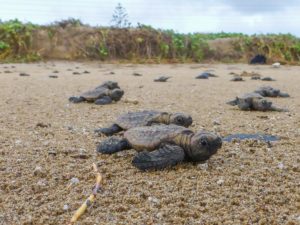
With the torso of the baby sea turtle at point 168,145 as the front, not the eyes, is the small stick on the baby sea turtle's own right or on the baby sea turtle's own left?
on the baby sea turtle's own right

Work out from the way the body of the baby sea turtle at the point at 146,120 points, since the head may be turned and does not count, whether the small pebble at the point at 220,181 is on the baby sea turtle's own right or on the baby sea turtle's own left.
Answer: on the baby sea turtle's own right

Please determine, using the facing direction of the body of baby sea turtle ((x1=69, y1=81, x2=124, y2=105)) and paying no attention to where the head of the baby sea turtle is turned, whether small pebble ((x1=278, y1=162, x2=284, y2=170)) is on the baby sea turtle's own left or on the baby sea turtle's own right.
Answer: on the baby sea turtle's own right

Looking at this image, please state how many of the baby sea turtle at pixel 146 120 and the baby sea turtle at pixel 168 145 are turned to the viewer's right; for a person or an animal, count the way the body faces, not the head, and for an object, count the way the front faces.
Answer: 2

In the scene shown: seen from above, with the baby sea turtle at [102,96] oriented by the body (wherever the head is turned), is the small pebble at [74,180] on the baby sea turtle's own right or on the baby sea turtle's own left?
on the baby sea turtle's own right

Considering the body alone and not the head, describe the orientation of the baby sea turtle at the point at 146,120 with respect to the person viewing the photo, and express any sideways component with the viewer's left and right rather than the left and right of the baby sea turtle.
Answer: facing to the right of the viewer

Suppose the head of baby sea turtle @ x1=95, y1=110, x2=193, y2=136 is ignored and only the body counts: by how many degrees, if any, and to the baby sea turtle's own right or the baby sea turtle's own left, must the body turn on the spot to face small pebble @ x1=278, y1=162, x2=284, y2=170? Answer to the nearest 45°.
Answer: approximately 45° to the baby sea turtle's own right

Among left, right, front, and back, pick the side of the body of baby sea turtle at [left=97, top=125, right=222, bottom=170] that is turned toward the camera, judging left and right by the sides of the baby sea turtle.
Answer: right

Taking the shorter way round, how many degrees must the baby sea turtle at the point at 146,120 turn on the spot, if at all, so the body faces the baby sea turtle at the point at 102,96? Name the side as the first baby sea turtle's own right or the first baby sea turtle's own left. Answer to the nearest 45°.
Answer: approximately 90° to the first baby sea turtle's own left

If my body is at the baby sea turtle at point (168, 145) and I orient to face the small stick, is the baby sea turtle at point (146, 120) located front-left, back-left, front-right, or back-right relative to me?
back-right
